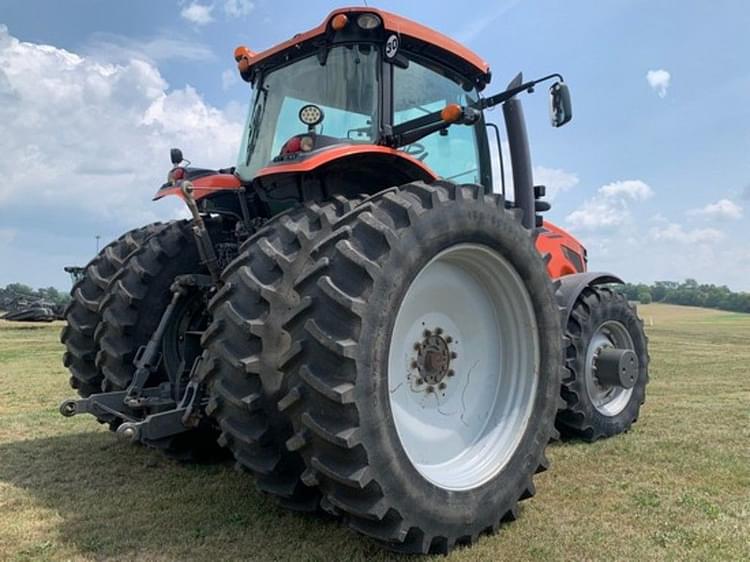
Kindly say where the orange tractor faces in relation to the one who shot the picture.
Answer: facing away from the viewer and to the right of the viewer
